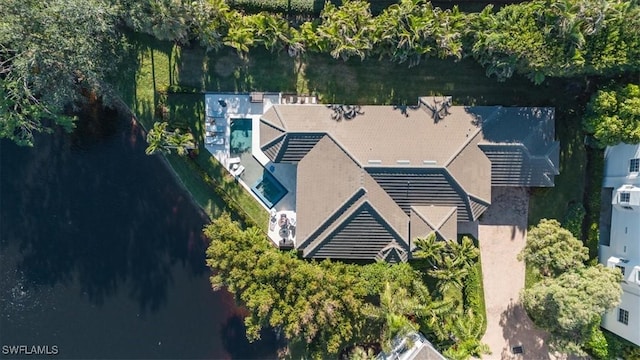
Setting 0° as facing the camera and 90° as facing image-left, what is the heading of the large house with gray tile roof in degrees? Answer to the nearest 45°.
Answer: approximately 0°

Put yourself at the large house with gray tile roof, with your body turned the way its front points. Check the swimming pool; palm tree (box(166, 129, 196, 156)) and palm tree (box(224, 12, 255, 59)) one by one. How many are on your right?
3

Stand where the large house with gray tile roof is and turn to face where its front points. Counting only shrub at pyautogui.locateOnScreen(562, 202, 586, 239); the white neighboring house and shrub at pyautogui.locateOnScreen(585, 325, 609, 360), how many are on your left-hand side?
3

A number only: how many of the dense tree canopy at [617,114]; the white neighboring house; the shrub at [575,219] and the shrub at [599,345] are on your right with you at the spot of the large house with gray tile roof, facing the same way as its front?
0

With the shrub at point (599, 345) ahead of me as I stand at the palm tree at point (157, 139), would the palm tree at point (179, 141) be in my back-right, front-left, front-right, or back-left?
front-left

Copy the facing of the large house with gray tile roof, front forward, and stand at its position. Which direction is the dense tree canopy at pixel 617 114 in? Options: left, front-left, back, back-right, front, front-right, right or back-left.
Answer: left

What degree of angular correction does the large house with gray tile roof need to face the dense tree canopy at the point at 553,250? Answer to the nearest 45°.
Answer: approximately 90° to its left

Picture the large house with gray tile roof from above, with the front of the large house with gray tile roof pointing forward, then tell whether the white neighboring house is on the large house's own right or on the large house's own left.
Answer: on the large house's own left

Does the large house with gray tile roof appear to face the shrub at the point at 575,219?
no

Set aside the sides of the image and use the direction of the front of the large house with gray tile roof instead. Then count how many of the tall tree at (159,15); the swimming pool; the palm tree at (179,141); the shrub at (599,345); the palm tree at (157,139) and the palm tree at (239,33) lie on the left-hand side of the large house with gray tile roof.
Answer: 1

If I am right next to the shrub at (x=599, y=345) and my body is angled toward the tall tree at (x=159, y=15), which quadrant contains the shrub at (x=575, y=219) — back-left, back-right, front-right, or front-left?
front-right

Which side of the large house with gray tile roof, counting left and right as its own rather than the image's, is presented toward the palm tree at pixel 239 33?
right

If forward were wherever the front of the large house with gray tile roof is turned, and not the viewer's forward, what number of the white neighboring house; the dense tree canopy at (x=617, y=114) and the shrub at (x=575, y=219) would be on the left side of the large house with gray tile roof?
3

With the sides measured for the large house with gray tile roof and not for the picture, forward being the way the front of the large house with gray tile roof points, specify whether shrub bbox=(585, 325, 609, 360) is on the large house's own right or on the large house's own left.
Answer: on the large house's own left

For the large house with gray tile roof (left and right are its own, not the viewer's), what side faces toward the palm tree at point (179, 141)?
right

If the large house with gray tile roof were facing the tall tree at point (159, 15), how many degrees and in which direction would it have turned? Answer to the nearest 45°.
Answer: approximately 90° to its right
